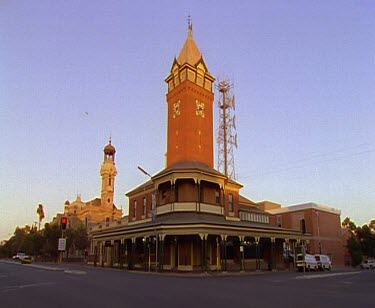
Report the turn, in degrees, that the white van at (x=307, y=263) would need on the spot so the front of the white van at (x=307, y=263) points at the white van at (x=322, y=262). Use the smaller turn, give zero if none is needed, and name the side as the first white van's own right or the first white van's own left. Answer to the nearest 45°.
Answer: approximately 135° to the first white van's own left

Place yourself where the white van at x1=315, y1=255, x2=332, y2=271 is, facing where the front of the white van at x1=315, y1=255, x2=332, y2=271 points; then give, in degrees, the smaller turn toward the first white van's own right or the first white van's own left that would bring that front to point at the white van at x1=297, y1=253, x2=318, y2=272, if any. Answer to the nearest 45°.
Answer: approximately 45° to the first white van's own right
